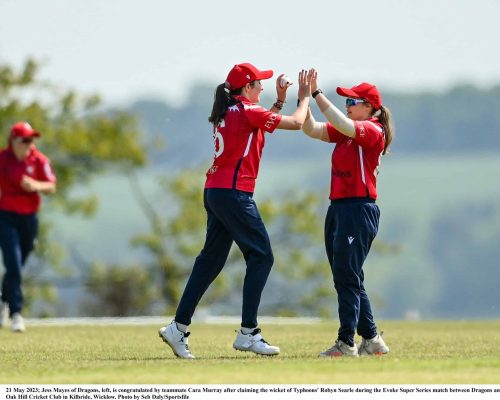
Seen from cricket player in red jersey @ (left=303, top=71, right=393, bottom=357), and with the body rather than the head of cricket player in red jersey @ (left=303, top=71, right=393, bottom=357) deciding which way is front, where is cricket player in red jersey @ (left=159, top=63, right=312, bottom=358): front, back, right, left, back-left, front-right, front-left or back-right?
front

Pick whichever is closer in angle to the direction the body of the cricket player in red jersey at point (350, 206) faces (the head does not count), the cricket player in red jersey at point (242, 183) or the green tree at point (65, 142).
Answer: the cricket player in red jersey

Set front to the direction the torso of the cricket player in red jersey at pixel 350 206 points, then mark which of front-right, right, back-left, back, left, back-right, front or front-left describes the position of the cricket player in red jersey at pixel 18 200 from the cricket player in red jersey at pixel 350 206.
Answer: front-right

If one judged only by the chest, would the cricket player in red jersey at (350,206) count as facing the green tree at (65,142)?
no

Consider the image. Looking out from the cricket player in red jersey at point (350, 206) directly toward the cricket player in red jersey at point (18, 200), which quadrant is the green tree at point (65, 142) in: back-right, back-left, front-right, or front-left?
front-right

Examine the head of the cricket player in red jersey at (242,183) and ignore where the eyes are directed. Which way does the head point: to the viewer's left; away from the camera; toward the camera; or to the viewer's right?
to the viewer's right

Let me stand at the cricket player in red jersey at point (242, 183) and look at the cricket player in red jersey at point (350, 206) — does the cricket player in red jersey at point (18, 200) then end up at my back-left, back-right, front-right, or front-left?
back-left

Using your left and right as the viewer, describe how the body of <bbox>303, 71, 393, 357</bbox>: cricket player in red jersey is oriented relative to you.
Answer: facing to the left of the viewer

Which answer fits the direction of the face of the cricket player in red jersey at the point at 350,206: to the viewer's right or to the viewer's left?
to the viewer's left
